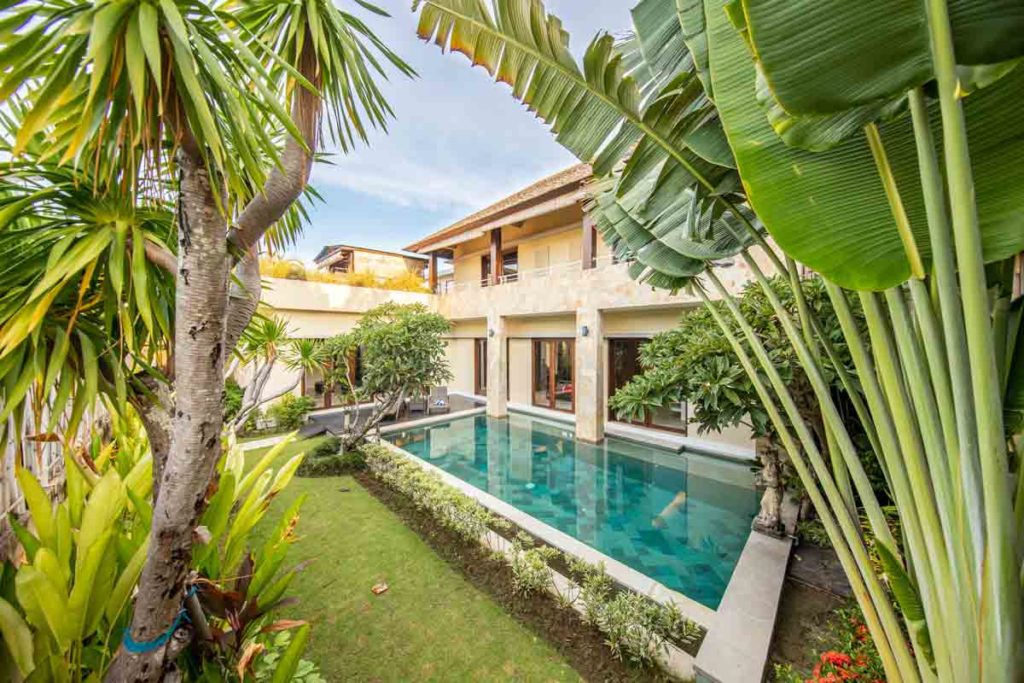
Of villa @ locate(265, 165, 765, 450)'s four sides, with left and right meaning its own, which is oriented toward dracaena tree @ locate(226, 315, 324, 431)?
front

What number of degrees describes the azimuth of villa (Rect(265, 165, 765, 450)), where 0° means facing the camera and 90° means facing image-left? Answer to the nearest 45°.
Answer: approximately 45°

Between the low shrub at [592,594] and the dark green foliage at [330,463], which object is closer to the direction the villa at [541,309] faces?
the dark green foliage

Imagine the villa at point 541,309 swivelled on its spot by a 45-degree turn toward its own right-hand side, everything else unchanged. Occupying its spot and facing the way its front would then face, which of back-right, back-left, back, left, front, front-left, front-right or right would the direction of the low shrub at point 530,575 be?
left
